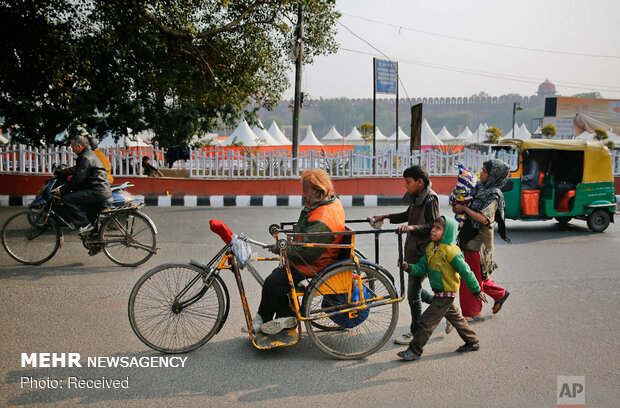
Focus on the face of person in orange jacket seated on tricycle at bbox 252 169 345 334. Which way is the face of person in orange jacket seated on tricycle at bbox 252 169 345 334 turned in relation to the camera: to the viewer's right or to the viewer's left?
to the viewer's left

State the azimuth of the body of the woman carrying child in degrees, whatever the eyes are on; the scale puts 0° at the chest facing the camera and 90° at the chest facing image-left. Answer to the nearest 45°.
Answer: approximately 90°

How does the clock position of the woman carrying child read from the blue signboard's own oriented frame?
The woman carrying child is roughly at 12 o'clock from the blue signboard.

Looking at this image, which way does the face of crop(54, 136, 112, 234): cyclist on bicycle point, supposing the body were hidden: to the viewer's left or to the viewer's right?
to the viewer's left

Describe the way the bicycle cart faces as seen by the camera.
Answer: facing to the left of the viewer

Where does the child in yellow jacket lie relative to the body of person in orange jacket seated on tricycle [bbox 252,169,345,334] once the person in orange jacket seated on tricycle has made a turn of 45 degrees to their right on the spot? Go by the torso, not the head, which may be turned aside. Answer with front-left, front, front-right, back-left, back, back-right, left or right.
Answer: back-right

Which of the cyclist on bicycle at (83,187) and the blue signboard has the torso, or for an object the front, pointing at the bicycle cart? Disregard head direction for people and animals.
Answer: the blue signboard

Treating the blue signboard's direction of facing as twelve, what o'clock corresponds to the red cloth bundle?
The red cloth bundle is roughly at 12 o'clock from the blue signboard.

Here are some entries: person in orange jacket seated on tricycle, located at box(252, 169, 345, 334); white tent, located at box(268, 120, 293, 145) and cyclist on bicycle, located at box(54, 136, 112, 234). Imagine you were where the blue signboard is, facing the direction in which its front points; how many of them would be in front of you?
2

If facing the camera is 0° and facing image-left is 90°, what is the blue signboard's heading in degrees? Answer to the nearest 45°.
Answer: approximately 0°

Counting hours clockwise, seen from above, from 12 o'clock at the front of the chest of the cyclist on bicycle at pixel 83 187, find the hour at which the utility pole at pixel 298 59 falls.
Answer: The utility pole is roughly at 4 o'clock from the cyclist on bicycle.

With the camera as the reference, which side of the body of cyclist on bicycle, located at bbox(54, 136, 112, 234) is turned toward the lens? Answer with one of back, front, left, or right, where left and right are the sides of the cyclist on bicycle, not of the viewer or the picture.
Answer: left

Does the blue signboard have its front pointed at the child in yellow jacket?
yes

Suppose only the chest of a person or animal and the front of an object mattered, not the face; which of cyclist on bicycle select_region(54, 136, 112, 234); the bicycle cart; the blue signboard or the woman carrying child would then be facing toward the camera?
the blue signboard

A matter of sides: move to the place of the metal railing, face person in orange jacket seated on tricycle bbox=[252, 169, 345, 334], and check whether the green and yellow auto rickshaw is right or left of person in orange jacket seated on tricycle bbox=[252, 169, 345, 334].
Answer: left

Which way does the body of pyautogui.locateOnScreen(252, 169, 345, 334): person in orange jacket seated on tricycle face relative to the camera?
to the viewer's left
